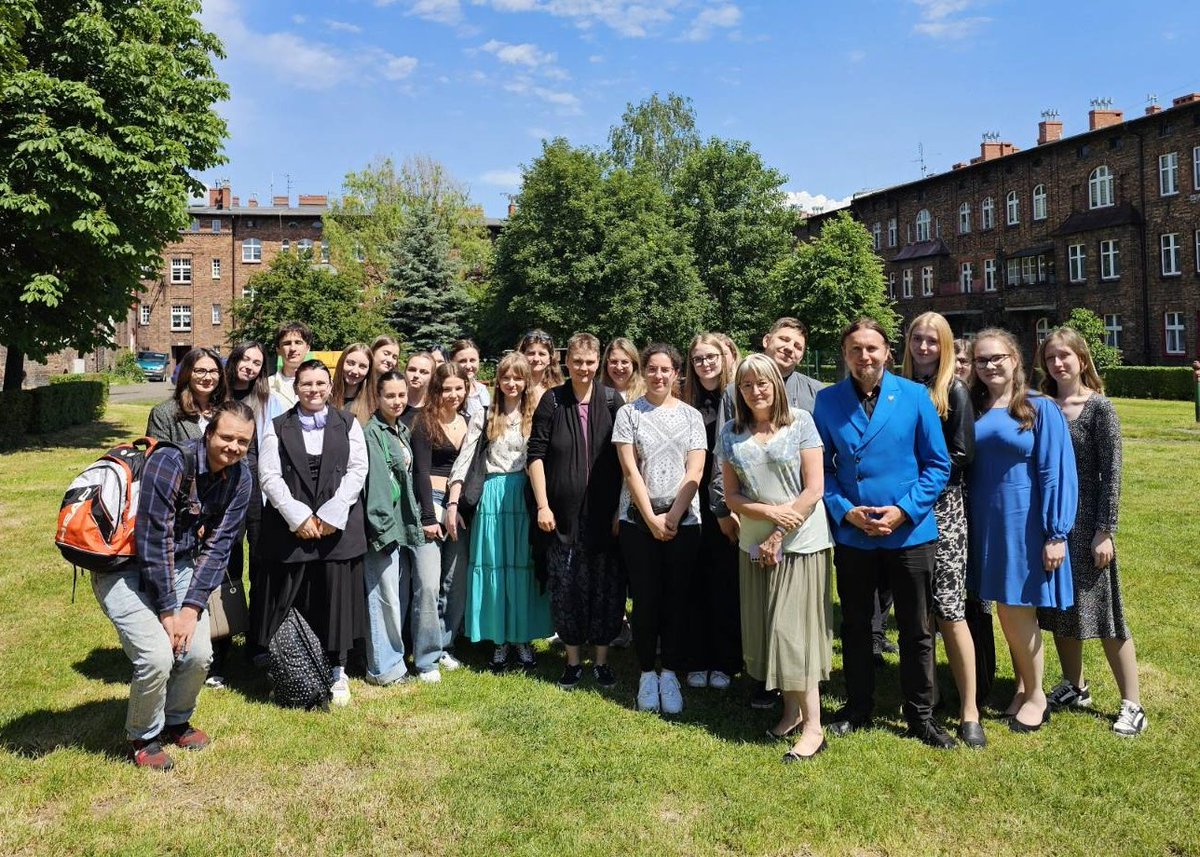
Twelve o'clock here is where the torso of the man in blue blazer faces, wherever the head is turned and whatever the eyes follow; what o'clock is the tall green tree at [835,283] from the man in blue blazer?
The tall green tree is roughly at 6 o'clock from the man in blue blazer.

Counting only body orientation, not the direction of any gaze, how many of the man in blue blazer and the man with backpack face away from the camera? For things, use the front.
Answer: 0

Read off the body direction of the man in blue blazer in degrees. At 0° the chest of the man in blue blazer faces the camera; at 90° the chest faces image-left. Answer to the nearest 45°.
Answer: approximately 0°

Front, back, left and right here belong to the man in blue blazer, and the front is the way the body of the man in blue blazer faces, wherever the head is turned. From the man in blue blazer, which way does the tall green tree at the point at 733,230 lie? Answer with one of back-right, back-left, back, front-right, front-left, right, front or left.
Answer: back

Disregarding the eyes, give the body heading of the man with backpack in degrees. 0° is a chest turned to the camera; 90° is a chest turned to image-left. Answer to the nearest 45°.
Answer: approximately 315°

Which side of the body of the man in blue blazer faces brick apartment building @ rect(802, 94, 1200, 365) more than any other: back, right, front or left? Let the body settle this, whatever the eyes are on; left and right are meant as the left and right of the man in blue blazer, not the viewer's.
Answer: back

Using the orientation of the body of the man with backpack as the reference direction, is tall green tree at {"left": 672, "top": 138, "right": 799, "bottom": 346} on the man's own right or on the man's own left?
on the man's own left

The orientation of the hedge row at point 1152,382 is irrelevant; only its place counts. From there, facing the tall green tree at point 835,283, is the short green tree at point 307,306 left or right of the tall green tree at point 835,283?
left
